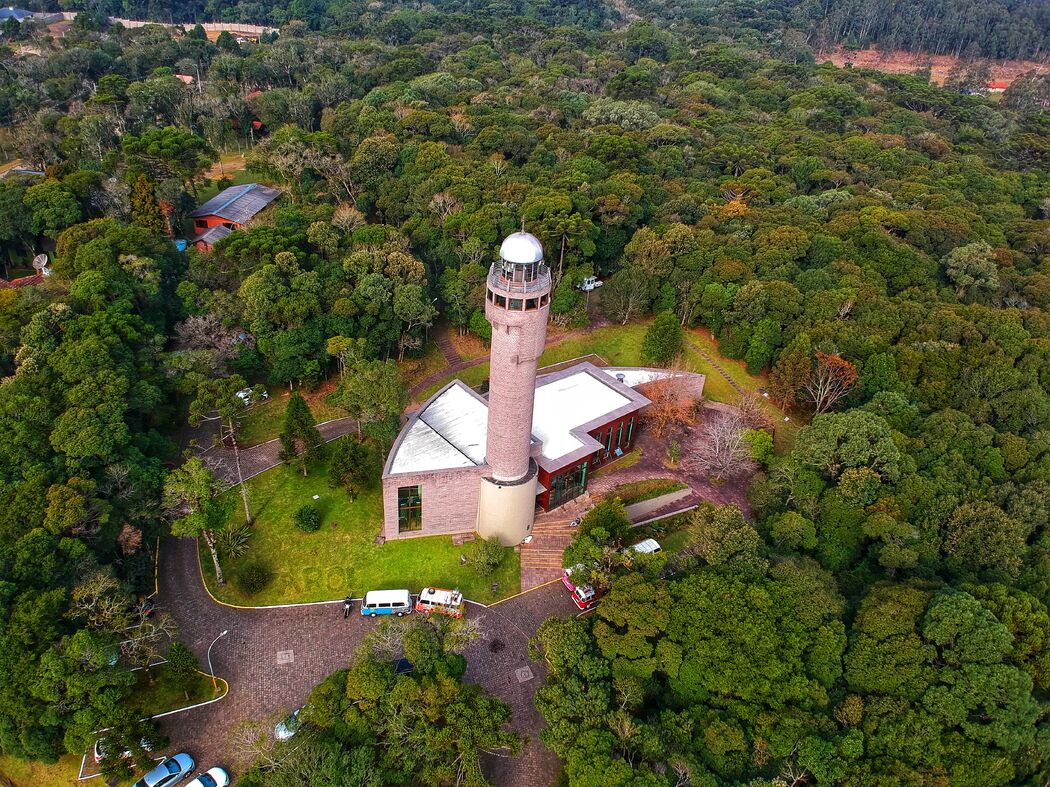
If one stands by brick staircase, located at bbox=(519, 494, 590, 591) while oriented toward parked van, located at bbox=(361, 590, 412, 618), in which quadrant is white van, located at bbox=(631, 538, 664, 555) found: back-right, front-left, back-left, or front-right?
back-left

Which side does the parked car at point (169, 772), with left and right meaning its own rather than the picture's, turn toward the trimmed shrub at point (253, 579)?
front

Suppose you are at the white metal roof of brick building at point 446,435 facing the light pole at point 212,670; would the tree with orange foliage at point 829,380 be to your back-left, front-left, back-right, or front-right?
back-left

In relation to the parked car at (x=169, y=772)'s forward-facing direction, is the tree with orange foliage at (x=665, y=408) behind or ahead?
ahead

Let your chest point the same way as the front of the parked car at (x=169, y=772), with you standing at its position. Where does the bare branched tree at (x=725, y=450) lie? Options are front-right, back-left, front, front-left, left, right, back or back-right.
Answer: front-right

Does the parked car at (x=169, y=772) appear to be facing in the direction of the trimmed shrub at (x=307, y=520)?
no

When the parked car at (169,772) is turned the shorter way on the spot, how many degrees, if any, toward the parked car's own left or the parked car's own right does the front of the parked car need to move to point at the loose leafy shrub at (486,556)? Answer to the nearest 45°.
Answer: approximately 45° to the parked car's own right

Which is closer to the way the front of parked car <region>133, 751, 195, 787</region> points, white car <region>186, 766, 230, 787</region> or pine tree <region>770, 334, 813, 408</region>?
the pine tree

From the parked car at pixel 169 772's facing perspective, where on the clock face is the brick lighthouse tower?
The brick lighthouse tower is roughly at 1 o'clock from the parked car.

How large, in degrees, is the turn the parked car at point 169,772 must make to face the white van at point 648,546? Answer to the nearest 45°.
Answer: approximately 45° to its right

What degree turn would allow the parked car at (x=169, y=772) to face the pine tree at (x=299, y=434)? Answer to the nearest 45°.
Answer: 0° — it already faces it

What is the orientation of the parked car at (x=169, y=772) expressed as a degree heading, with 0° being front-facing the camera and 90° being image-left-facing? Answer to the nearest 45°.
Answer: approximately 225°

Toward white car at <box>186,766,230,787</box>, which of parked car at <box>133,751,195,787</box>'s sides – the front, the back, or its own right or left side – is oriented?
right

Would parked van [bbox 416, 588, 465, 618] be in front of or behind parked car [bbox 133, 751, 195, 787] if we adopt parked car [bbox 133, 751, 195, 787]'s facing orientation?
in front

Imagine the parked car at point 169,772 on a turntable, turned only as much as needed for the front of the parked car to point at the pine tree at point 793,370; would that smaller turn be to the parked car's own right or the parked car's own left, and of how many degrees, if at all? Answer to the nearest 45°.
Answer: approximately 45° to the parked car's own right

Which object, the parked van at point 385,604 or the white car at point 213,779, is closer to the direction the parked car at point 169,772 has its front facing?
the parked van
